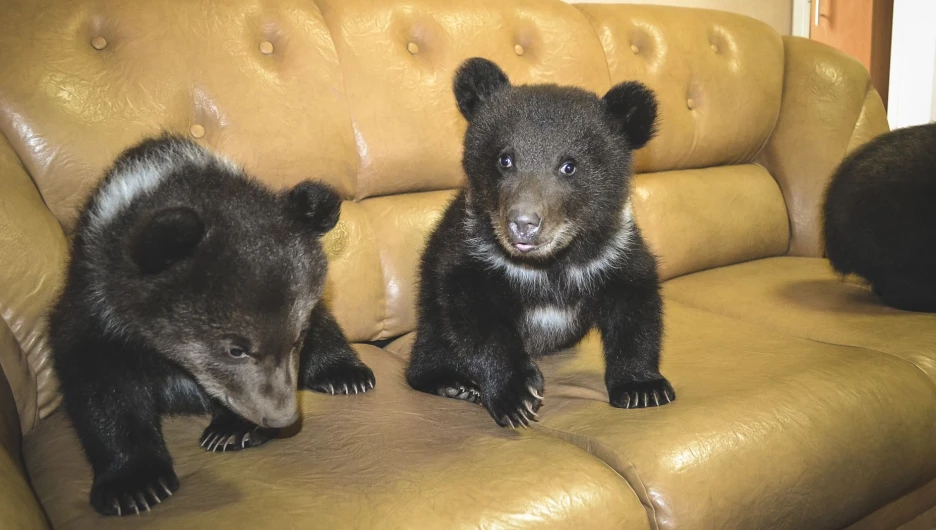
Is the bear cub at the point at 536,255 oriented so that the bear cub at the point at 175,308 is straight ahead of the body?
no

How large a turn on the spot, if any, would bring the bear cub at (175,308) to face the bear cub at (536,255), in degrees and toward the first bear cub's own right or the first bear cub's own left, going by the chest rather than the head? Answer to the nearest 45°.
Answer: approximately 45° to the first bear cub's own left

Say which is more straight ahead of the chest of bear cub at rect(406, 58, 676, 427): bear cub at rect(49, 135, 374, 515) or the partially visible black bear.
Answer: the bear cub

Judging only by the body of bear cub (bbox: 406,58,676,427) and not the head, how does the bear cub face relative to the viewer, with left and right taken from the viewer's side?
facing the viewer

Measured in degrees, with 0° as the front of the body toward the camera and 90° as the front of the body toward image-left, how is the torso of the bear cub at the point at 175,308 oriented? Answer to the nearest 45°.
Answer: approximately 315°

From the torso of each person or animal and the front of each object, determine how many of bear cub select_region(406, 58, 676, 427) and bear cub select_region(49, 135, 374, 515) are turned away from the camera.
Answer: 0

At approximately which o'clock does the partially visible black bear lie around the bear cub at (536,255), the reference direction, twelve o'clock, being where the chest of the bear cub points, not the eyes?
The partially visible black bear is roughly at 8 o'clock from the bear cub.
